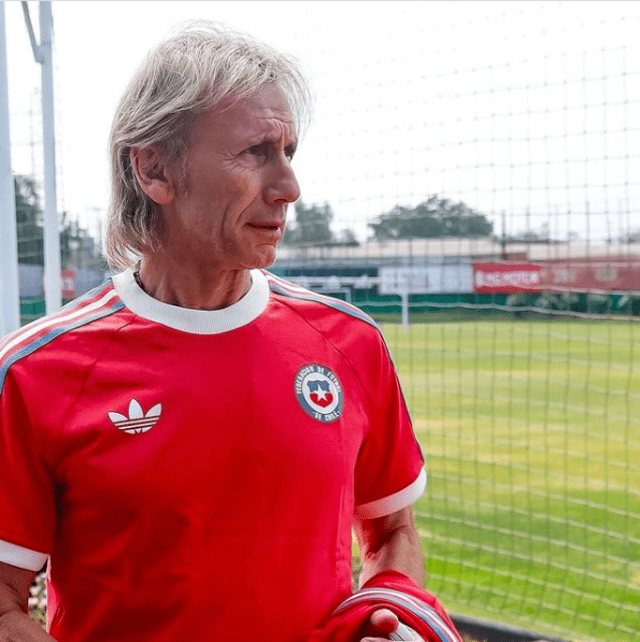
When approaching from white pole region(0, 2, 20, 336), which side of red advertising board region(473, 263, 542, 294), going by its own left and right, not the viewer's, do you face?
front

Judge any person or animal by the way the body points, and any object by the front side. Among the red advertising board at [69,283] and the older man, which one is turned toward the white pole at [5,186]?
the red advertising board

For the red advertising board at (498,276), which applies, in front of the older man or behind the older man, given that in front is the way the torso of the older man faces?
behind

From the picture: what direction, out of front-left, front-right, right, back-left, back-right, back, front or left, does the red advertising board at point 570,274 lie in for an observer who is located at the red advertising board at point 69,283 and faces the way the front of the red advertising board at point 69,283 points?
left

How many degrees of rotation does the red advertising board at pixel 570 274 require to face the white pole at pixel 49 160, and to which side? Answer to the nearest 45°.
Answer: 0° — it already faces it

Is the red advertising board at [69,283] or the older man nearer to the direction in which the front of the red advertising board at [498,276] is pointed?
the older man

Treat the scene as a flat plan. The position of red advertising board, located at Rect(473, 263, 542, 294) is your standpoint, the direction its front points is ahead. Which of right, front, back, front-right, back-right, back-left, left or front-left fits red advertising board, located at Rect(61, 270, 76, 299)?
front-right

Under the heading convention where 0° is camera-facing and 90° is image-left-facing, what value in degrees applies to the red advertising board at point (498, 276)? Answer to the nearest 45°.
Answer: approximately 0°

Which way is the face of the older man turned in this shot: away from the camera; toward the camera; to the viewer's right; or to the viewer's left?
to the viewer's right
